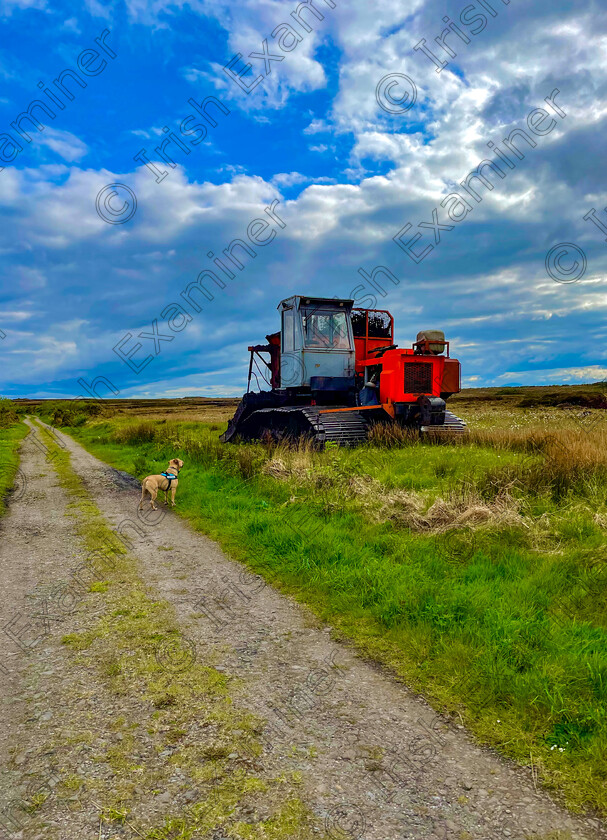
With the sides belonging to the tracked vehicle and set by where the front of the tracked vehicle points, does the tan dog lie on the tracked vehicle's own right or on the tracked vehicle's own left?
on the tracked vehicle's own right

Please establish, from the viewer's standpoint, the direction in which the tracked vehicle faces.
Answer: facing the viewer and to the right of the viewer
